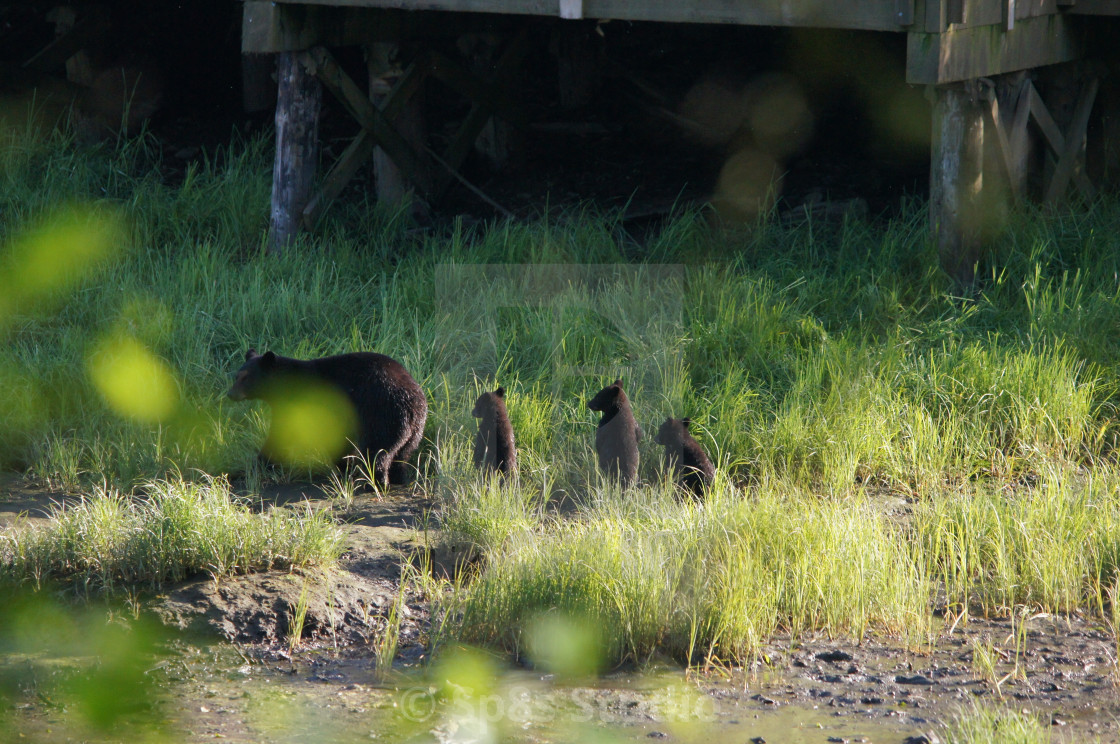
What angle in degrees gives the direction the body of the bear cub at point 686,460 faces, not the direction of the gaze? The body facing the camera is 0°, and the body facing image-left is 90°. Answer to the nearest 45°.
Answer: approximately 90°
